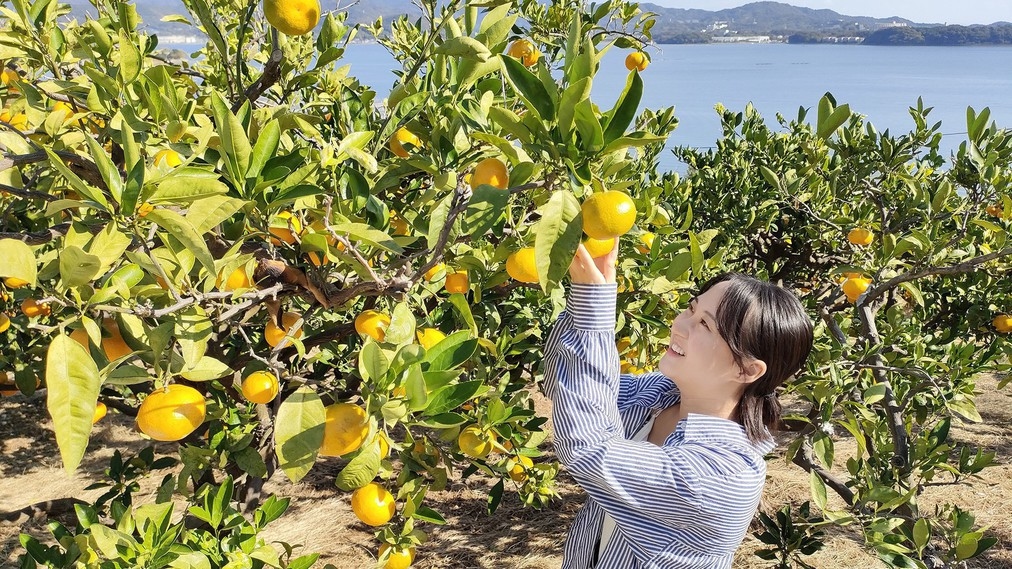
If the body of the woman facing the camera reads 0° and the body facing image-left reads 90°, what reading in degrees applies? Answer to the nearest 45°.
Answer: approximately 90°

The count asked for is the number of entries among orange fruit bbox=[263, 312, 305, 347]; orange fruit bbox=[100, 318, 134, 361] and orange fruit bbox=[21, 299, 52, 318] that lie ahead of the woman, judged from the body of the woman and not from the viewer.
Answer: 3

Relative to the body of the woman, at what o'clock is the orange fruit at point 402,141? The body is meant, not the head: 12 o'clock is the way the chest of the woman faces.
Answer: The orange fruit is roughly at 1 o'clock from the woman.

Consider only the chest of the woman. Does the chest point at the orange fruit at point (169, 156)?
yes

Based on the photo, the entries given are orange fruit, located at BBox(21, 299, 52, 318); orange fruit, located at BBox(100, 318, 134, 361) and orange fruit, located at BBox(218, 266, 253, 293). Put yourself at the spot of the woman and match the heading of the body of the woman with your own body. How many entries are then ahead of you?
3

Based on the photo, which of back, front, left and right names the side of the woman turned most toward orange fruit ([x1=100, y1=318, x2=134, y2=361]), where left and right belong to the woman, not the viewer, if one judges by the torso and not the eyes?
front

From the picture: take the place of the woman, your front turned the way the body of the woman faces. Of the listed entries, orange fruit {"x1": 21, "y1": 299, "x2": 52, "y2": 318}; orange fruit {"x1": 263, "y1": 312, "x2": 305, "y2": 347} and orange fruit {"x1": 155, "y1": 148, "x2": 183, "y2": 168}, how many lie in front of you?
3

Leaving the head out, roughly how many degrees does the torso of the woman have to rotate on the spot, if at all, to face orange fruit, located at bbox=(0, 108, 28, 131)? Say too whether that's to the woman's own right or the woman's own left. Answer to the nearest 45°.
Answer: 0° — they already face it

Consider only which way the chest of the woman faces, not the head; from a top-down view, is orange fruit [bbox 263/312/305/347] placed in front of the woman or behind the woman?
in front
